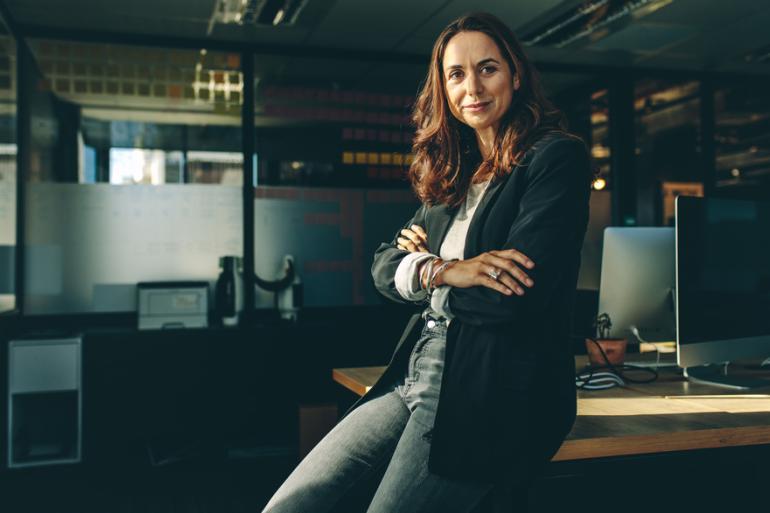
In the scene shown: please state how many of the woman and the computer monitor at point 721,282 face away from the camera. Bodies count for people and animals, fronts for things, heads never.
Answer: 0

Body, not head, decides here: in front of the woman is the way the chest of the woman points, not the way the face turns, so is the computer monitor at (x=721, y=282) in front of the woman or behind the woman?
behind

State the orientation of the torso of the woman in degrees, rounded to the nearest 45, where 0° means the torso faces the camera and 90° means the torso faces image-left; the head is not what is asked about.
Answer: approximately 45°
